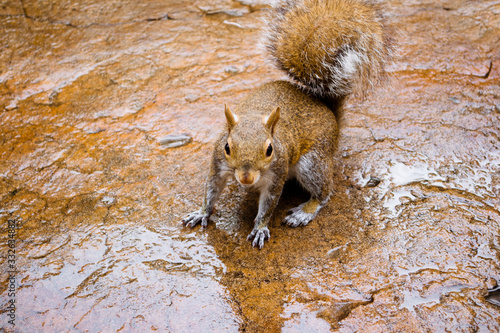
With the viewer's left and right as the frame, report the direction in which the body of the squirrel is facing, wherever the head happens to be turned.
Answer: facing the viewer and to the left of the viewer
